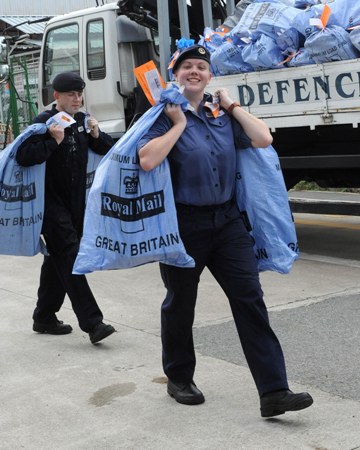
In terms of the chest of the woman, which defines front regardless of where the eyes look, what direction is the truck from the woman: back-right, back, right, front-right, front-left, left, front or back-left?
back-left

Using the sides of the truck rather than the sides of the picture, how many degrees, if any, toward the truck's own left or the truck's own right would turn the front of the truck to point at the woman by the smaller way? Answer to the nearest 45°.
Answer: approximately 135° to the truck's own left

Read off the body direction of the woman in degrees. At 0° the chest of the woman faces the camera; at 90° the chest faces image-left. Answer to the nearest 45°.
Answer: approximately 315°

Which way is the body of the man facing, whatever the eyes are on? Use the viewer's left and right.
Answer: facing the viewer and to the right of the viewer

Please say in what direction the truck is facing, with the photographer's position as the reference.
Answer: facing away from the viewer and to the left of the viewer

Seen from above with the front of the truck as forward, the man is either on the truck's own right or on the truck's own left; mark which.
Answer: on the truck's own left

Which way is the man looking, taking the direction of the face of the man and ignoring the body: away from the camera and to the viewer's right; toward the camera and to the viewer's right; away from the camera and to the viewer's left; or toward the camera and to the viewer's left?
toward the camera and to the viewer's right
